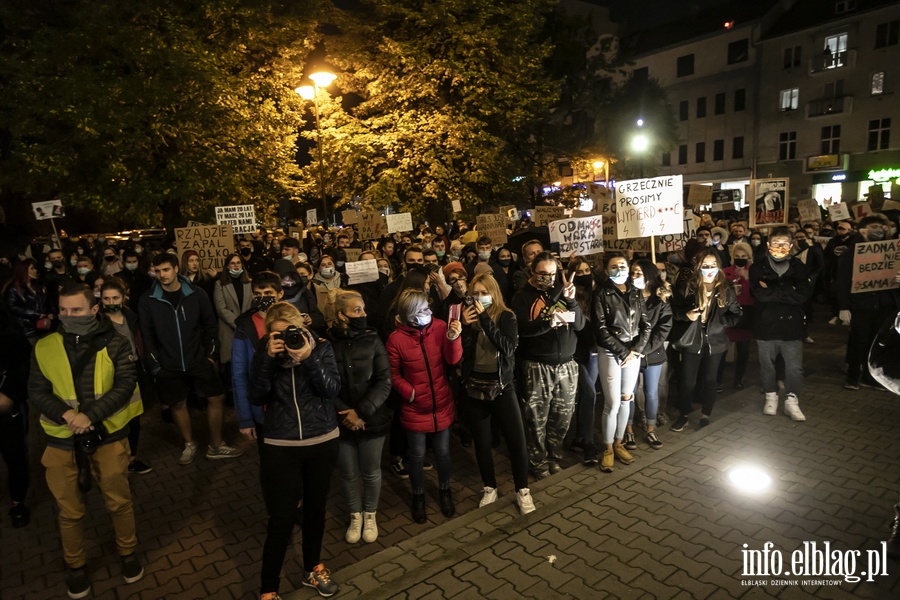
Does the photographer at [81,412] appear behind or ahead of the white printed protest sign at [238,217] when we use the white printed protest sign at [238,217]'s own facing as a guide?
ahead

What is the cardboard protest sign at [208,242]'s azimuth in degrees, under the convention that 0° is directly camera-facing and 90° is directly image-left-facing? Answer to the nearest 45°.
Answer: approximately 0°

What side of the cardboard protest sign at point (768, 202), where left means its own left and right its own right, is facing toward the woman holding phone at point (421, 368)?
front

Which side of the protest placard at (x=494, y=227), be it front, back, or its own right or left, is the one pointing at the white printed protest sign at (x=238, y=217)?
right

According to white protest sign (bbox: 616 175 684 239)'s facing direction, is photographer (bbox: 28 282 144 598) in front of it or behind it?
in front

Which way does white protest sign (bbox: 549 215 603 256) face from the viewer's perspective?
toward the camera

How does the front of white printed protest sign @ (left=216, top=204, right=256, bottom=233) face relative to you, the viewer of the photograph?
facing the viewer

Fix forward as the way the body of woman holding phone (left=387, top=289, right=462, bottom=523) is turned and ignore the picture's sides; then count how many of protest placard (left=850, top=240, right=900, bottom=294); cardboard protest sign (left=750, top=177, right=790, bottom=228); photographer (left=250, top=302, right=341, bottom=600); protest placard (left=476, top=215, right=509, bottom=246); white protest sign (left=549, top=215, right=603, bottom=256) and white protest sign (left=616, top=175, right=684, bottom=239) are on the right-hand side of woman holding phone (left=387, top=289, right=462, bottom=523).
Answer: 1

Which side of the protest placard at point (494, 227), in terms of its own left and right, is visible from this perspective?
front

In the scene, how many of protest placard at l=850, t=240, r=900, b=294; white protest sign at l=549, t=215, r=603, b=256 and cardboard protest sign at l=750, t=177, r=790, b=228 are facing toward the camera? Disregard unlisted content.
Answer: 3

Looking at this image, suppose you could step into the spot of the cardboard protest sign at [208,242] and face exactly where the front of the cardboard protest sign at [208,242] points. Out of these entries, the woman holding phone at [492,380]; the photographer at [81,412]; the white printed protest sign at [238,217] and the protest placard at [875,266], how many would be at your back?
1

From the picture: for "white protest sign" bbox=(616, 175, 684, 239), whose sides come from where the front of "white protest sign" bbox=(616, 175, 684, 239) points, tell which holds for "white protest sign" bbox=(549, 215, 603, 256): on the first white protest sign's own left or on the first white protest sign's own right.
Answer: on the first white protest sign's own right

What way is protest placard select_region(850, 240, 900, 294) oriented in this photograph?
toward the camera
